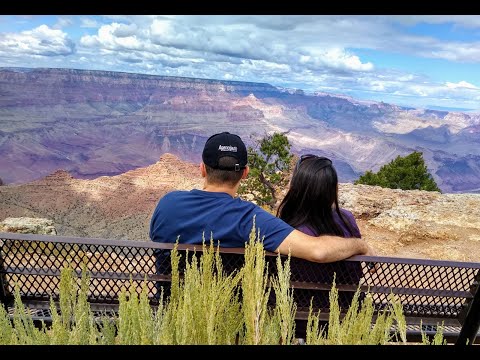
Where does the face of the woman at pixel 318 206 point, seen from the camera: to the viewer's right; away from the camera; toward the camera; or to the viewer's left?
away from the camera

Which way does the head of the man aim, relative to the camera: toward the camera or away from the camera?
away from the camera

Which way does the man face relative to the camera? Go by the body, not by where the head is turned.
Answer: away from the camera

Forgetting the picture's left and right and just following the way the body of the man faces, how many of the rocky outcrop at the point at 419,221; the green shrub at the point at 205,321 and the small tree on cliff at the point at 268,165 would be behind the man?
1

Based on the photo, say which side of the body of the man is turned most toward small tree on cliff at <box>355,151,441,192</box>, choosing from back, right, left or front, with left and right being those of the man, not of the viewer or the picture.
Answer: front

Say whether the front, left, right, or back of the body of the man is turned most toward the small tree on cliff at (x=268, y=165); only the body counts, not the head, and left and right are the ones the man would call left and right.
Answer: front

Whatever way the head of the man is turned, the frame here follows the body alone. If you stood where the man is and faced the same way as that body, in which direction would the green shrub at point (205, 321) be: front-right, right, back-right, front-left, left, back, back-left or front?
back

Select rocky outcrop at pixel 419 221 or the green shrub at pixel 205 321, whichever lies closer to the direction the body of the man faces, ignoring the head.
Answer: the rocky outcrop
